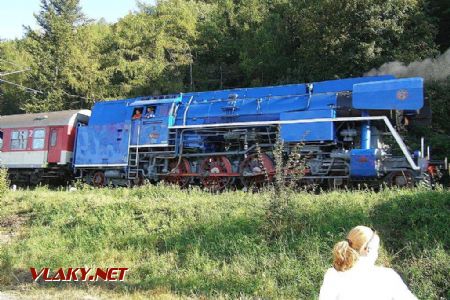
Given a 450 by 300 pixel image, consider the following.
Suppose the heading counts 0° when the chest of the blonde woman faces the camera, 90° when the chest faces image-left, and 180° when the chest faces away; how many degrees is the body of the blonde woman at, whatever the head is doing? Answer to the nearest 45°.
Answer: approximately 225°

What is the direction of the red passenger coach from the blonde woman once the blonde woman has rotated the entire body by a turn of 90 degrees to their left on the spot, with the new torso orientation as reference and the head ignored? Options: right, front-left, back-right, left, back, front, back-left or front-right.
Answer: front

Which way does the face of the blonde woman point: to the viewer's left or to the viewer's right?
to the viewer's right

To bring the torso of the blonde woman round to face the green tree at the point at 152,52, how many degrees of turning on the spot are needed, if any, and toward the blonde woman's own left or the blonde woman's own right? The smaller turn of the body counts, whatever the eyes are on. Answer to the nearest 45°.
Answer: approximately 90° to the blonde woman's own left

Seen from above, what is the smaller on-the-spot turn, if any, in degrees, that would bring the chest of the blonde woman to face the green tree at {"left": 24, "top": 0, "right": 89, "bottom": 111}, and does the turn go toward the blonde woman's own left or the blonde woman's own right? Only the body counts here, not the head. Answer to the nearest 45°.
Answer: approximately 90° to the blonde woman's own left

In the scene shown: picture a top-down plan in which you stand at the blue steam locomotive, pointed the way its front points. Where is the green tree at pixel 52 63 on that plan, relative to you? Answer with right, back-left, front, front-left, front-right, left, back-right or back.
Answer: back-left

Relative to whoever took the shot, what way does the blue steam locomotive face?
facing to the right of the viewer
